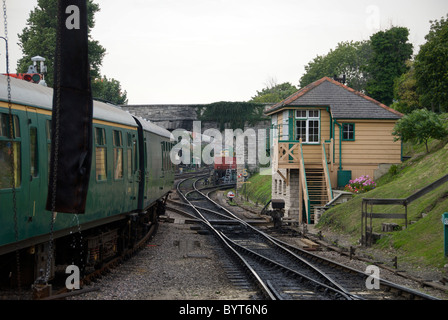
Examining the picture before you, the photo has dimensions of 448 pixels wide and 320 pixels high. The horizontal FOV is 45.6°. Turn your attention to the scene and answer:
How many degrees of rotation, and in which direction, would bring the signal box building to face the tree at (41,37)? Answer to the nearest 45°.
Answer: approximately 45° to its right

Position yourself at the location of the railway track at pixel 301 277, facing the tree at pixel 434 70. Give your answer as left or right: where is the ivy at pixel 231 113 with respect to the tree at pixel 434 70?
left

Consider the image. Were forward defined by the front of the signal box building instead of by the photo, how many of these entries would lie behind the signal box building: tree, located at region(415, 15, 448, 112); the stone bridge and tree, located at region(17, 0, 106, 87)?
1

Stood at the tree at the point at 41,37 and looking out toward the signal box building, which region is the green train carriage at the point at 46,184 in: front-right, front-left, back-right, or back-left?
front-right

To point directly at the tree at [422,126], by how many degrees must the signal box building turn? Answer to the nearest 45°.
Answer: approximately 135° to its left

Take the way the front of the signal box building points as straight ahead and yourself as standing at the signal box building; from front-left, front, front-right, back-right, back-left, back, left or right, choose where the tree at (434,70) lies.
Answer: back

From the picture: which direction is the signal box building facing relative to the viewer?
to the viewer's left

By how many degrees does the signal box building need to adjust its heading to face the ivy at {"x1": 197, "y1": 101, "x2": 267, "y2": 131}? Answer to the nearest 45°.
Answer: approximately 45° to its right

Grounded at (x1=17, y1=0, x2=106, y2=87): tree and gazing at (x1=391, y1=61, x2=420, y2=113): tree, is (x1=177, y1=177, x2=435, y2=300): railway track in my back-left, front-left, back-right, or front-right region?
front-right

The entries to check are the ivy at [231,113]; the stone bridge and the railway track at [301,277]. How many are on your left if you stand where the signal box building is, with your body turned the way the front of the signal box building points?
1

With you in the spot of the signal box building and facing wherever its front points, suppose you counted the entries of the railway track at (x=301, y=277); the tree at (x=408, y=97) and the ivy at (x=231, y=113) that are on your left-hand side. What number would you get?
1

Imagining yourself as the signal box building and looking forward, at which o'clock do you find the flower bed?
The flower bed is roughly at 8 o'clock from the signal box building.
